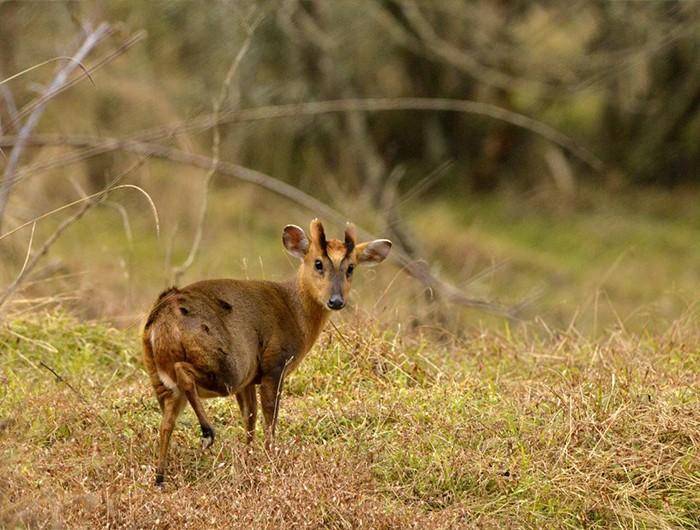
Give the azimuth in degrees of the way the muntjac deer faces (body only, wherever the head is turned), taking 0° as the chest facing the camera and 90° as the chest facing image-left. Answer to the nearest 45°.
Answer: approximately 225°
